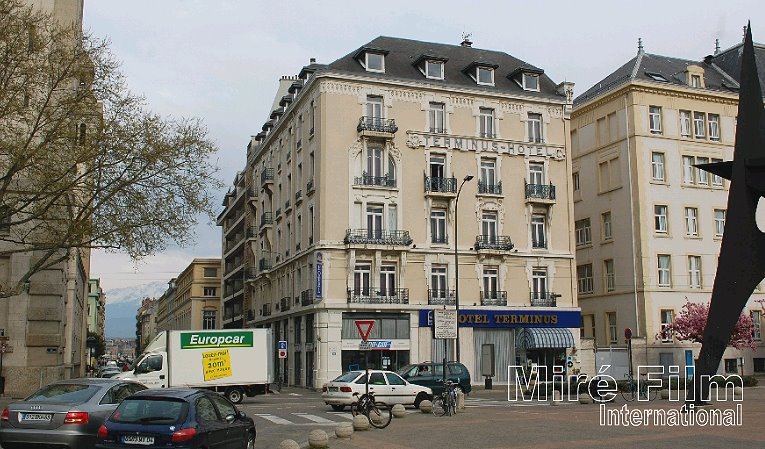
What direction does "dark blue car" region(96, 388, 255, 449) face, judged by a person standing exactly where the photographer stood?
facing away from the viewer and to the right of the viewer

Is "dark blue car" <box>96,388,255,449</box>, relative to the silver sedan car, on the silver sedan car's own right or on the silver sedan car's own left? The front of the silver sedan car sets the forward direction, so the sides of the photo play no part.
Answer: on the silver sedan car's own right

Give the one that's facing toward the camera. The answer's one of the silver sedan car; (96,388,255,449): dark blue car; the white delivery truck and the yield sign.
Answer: the yield sign

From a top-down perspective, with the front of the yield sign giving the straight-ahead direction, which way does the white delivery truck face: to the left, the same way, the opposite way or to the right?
to the right

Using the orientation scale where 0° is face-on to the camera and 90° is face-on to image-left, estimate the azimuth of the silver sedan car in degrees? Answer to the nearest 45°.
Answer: approximately 225°

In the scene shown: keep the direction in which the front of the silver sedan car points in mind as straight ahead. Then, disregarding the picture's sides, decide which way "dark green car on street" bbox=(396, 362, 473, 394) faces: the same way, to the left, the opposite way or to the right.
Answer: to the left

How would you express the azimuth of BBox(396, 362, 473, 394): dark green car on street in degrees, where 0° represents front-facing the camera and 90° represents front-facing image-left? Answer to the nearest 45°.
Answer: approximately 90°

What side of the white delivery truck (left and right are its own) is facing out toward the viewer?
left

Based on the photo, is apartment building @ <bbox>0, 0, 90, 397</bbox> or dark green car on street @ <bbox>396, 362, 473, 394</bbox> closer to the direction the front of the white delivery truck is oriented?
the apartment building
